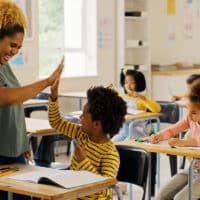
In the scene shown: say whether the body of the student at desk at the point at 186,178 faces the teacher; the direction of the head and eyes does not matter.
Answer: yes

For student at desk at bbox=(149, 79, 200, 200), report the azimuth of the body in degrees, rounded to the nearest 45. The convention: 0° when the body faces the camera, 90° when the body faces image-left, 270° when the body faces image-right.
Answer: approximately 45°

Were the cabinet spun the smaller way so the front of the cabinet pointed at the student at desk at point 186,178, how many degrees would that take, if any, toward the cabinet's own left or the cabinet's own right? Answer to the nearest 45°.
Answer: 0° — it already faces them

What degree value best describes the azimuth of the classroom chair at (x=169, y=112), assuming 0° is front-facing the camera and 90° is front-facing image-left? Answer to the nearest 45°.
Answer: approximately 45°

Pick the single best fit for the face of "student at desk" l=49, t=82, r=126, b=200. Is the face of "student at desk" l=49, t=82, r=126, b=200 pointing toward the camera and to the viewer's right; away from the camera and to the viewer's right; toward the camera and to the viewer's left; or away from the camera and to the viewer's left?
away from the camera and to the viewer's left

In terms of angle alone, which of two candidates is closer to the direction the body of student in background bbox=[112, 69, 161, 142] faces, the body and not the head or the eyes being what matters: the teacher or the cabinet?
the teacher

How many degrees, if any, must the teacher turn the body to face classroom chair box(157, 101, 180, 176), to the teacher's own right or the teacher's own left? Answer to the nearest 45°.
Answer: approximately 90° to the teacher's own left

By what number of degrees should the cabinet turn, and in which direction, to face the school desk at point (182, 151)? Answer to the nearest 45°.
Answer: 0° — it already faces it
